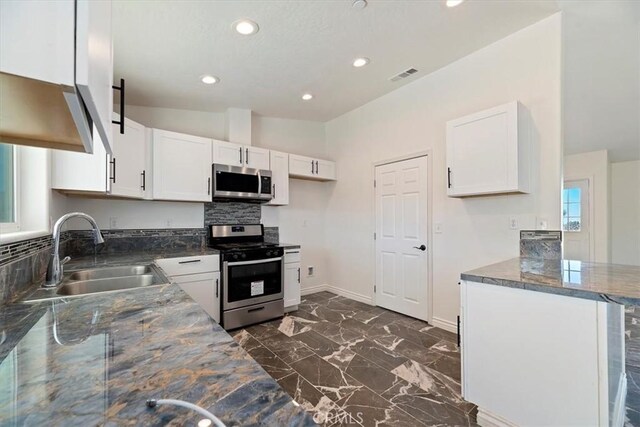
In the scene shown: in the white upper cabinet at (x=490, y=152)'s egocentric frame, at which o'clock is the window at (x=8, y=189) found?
The window is roughly at 12 o'clock from the white upper cabinet.

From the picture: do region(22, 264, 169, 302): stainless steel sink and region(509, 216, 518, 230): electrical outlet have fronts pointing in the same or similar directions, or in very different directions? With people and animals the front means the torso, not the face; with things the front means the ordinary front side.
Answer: very different directions

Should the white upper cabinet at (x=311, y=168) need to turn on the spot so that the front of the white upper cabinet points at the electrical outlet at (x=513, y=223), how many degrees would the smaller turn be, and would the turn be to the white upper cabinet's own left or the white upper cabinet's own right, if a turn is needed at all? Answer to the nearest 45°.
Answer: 0° — it already faces it

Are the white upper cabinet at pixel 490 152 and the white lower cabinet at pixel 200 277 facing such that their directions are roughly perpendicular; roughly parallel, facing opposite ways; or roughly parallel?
roughly perpendicular

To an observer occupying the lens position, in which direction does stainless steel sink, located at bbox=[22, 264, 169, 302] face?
facing to the right of the viewer

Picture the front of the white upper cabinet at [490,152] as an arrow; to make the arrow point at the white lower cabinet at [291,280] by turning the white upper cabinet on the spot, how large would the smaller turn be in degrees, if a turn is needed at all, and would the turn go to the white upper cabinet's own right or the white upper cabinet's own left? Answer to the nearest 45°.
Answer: approximately 45° to the white upper cabinet's own right

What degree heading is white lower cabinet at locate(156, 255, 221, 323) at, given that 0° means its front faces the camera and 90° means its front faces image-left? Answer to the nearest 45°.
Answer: approximately 0°

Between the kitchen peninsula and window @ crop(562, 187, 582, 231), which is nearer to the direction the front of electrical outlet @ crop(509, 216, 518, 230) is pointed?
the kitchen peninsula

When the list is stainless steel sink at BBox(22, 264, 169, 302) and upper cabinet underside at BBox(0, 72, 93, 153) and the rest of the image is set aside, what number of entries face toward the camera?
0

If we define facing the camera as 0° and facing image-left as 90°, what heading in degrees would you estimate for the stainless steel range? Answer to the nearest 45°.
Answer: approximately 315°

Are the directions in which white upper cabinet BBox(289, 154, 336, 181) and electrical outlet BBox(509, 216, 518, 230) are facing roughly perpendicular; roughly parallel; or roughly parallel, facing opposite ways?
roughly perpendicular

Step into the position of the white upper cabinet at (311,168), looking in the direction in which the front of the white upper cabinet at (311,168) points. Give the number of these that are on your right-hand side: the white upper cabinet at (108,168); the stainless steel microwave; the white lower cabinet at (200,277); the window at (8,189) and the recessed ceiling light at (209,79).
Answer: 5
